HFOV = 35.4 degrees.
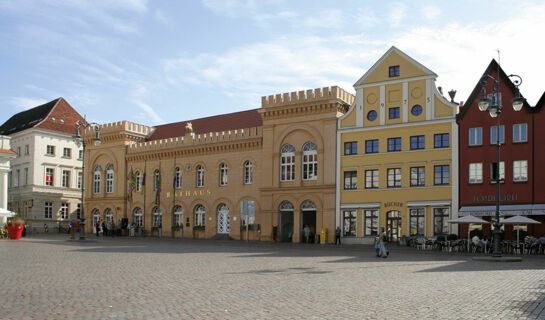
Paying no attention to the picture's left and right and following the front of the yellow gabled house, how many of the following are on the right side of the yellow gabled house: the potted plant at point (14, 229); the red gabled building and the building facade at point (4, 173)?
2

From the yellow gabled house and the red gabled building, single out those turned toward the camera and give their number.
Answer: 2

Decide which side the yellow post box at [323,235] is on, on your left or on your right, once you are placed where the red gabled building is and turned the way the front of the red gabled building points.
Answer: on your right

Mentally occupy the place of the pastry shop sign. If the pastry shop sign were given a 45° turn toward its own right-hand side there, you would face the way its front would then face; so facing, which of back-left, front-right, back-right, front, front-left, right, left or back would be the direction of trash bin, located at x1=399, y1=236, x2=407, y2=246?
front-right

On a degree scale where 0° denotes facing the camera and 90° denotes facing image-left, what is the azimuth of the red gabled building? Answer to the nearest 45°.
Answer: approximately 0°

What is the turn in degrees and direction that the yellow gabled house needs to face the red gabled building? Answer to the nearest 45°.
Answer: approximately 45° to its left

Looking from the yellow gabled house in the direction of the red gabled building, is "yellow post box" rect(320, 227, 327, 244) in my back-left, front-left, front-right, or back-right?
back-right

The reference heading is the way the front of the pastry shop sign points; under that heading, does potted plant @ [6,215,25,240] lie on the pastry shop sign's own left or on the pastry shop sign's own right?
on the pastry shop sign's own right

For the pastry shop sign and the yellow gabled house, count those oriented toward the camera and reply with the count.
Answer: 2

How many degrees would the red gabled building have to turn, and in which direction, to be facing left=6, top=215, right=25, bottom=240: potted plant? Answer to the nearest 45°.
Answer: approximately 90° to its right

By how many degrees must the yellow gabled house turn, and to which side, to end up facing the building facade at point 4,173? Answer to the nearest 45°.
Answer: approximately 90° to its right
